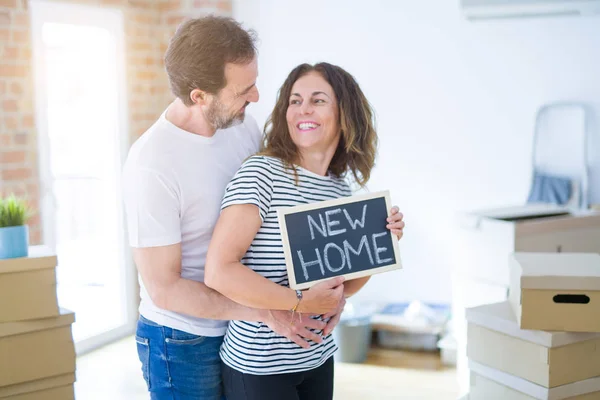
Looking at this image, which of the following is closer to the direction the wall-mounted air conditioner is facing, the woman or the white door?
the woman

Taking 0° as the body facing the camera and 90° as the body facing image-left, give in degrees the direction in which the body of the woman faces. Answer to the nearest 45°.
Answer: approximately 315°

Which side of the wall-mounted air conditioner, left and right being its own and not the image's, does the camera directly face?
front

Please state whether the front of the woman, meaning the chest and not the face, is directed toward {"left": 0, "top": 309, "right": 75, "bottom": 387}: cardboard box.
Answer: no

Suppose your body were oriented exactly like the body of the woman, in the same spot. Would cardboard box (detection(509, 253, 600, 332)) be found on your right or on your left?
on your left

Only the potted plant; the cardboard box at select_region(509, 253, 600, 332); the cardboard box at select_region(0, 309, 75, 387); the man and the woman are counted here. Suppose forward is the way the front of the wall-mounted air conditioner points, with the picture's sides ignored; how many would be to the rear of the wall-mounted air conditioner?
0

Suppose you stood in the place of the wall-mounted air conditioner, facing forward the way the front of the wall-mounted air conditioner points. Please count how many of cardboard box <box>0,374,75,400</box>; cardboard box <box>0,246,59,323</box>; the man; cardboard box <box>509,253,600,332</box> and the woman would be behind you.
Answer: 0

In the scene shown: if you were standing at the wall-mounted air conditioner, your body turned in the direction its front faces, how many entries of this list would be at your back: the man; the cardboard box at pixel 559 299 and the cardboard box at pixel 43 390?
0

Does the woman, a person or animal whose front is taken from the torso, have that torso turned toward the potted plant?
no

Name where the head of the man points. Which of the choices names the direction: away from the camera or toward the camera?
toward the camera

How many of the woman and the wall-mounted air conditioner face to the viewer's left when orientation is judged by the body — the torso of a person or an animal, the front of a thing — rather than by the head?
0

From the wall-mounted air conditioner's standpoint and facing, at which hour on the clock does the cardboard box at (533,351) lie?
The cardboard box is roughly at 12 o'clock from the wall-mounted air conditioner.

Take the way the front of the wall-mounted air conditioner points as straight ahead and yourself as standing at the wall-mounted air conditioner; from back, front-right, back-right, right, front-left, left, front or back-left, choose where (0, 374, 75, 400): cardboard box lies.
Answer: front-right

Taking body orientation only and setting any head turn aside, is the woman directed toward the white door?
no
